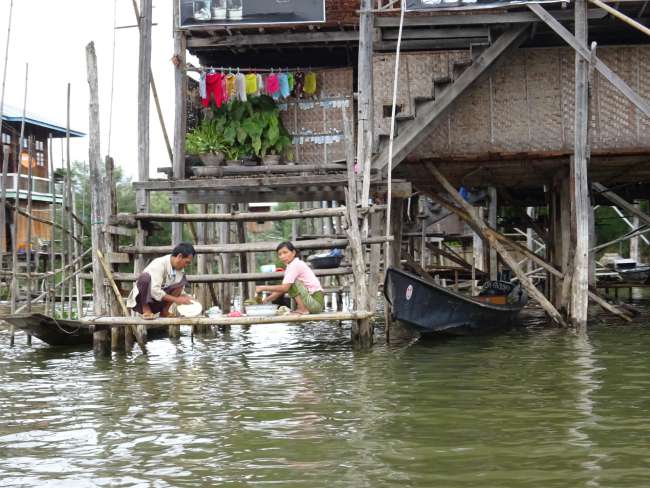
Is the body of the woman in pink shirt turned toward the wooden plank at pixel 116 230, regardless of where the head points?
yes

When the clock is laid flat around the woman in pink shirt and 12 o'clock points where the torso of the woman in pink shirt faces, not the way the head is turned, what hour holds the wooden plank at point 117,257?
The wooden plank is roughly at 12 o'clock from the woman in pink shirt.

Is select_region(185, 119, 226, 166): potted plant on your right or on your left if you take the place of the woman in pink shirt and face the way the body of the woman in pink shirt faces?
on your right

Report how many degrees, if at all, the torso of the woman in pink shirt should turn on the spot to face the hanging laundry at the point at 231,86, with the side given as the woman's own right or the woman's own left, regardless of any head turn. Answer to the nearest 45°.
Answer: approximately 90° to the woman's own right

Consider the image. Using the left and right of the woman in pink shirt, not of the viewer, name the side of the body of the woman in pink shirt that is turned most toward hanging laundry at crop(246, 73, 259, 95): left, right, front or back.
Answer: right

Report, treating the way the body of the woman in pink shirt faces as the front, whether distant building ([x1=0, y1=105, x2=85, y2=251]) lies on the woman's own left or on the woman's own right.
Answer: on the woman's own right

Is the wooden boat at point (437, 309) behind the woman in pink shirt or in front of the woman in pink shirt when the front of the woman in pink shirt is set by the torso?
behind

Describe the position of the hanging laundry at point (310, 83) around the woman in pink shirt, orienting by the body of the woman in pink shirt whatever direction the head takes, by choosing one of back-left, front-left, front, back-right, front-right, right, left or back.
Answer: right

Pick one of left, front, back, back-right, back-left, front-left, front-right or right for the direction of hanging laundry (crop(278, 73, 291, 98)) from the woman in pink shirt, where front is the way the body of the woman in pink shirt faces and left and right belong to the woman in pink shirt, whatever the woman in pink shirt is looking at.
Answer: right

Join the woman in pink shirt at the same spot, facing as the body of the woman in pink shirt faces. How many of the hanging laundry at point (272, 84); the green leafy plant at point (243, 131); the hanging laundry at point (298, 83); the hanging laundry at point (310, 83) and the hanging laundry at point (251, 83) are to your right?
5

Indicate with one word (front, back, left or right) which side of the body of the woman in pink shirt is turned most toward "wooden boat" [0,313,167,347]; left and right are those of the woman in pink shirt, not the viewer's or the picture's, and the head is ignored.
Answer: front

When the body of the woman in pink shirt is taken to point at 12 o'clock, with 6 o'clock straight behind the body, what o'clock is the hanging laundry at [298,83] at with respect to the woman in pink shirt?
The hanging laundry is roughly at 3 o'clock from the woman in pink shirt.

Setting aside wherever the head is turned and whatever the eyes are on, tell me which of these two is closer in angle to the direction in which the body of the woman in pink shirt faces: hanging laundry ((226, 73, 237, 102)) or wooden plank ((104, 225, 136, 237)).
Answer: the wooden plank

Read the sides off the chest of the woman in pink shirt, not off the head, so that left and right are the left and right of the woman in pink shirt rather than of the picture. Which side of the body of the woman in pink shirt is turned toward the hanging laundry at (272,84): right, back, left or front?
right

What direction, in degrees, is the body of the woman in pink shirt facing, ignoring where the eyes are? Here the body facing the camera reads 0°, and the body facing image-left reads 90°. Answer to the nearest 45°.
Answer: approximately 90°
